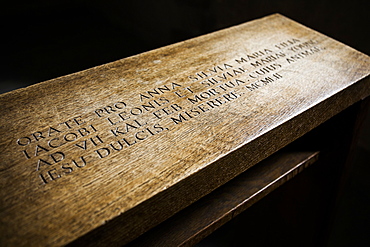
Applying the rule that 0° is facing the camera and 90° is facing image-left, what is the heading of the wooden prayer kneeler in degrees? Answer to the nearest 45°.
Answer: approximately 315°
